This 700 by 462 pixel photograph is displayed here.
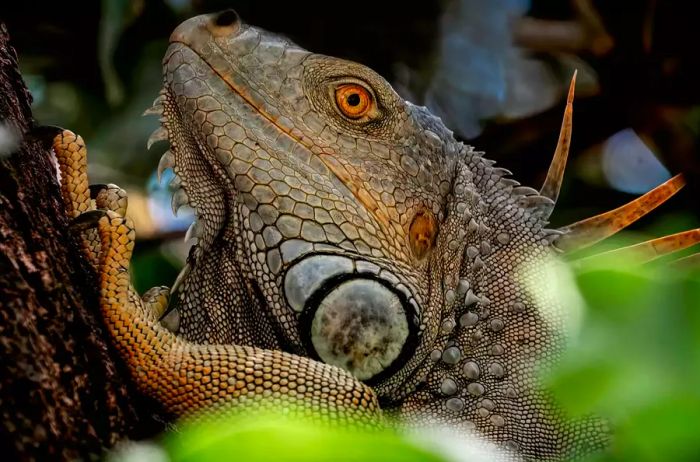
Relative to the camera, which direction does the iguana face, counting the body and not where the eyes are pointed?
to the viewer's left
